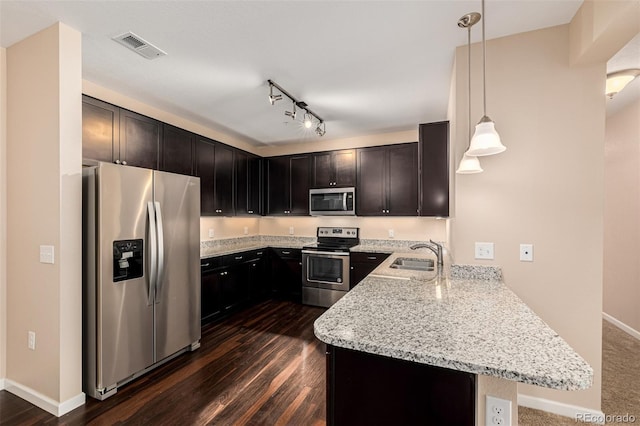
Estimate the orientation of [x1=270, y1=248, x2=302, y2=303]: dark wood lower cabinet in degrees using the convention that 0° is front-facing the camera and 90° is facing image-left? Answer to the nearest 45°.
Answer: approximately 45°

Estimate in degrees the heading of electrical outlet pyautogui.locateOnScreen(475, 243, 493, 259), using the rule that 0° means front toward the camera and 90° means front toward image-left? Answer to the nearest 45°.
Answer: approximately 0°

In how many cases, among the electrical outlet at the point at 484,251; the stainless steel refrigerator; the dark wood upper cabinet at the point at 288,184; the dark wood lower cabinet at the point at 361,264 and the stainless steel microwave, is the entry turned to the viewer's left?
0

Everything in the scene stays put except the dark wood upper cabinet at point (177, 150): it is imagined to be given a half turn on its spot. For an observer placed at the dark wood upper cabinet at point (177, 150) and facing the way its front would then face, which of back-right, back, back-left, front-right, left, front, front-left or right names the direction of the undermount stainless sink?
back

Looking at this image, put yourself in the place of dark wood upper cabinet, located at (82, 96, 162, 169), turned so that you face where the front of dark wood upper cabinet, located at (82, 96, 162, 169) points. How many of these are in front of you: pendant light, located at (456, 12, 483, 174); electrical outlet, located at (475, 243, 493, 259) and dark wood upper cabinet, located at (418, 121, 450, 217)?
3

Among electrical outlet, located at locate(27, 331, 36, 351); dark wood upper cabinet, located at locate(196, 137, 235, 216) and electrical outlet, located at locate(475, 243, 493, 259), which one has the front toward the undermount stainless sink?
the dark wood upper cabinet

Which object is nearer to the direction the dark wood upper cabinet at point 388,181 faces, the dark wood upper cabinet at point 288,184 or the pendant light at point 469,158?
the pendant light

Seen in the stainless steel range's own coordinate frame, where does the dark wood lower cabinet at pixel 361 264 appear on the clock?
The dark wood lower cabinet is roughly at 8 o'clock from the stainless steel range.

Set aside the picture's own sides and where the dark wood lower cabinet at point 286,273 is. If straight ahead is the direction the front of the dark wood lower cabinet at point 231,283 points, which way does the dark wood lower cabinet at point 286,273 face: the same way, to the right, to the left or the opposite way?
to the right

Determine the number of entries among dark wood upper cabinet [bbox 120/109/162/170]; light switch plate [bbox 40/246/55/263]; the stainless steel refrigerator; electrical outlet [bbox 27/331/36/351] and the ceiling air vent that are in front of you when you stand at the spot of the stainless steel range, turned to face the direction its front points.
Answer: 5

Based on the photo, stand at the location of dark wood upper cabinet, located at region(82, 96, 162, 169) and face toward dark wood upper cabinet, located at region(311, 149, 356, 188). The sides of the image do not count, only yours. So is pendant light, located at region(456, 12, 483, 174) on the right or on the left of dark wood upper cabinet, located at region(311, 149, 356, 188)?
right

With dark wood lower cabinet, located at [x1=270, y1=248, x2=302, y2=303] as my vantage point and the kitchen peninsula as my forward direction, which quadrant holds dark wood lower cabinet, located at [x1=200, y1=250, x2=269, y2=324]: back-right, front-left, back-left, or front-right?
front-right

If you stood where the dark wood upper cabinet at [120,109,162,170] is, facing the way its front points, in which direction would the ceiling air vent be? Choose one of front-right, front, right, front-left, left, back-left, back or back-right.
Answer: front-right

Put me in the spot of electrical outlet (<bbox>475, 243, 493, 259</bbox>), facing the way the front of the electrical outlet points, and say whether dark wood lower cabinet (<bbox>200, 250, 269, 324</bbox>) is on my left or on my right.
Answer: on my right

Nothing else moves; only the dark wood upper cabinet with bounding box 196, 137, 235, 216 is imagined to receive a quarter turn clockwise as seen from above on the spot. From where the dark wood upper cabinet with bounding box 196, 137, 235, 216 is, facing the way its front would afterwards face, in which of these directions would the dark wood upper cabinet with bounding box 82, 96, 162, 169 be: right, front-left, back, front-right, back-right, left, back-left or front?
front

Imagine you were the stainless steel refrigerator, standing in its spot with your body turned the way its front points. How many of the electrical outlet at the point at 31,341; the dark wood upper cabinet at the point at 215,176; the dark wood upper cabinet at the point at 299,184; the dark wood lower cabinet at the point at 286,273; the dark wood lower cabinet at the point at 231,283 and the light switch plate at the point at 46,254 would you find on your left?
4

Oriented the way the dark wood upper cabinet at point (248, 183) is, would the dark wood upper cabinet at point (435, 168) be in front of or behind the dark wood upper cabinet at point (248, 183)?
in front
